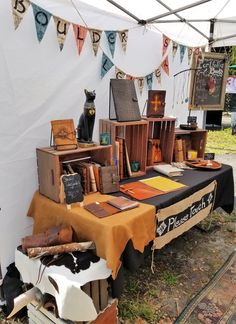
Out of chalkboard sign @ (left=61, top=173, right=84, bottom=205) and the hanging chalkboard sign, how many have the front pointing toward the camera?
2

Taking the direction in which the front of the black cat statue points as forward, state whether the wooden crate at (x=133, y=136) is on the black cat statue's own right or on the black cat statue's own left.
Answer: on the black cat statue's own left

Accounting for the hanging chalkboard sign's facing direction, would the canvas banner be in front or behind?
in front

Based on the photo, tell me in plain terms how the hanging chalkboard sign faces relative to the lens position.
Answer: facing the viewer

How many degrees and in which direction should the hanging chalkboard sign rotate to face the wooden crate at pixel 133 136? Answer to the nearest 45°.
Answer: approximately 45° to its right

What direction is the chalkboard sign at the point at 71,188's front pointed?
toward the camera

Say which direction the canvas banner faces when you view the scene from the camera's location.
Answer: facing the viewer and to the right of the viewer

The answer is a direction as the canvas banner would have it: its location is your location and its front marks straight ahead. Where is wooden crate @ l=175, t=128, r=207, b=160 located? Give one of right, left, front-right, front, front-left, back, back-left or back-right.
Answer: back-left

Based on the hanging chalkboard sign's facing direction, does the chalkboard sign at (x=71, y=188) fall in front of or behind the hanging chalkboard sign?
in front

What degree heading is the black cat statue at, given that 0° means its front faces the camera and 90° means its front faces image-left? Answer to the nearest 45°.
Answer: approximately 315°

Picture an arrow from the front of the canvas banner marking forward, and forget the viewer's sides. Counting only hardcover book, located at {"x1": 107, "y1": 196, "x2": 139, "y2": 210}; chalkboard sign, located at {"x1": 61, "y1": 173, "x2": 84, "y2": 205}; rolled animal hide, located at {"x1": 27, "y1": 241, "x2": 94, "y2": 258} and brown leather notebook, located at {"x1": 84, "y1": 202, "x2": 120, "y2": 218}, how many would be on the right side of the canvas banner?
4

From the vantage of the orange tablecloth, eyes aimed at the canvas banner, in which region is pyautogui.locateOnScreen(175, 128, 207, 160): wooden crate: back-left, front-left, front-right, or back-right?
front-left

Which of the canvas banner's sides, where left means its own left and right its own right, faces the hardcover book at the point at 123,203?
right

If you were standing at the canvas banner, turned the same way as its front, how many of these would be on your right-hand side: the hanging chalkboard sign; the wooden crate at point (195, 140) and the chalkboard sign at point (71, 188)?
1
